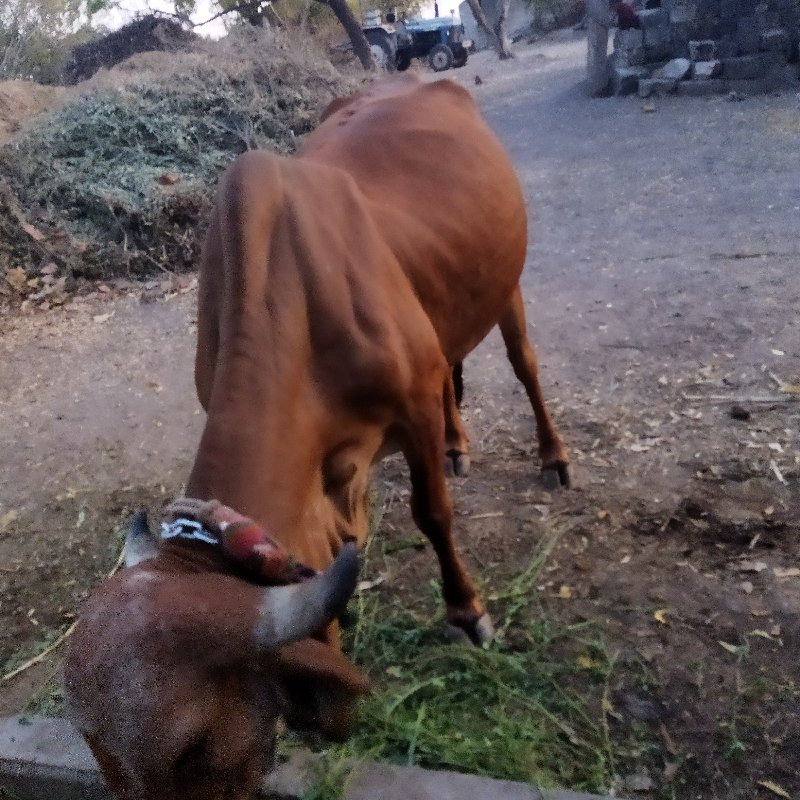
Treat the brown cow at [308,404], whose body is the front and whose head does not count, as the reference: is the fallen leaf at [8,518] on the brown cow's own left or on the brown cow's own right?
on the brown cow's own right

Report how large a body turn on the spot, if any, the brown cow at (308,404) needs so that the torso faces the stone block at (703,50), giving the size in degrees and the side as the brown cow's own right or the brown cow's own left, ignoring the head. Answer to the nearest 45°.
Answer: approximately 180°

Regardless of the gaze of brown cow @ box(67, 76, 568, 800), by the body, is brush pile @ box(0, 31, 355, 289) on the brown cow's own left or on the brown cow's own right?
on the brown cow's own right

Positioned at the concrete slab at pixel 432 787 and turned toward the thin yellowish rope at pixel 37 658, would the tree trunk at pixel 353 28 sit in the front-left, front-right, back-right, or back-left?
front-right

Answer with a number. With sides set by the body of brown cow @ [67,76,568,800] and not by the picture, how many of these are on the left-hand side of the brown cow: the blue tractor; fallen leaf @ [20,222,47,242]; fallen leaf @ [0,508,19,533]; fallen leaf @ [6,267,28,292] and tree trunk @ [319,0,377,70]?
0

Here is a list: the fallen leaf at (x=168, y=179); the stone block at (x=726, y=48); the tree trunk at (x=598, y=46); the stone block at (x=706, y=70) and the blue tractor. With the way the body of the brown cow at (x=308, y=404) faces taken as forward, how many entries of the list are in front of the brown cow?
0

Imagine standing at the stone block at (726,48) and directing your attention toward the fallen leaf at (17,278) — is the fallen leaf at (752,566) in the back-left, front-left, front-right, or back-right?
front-left

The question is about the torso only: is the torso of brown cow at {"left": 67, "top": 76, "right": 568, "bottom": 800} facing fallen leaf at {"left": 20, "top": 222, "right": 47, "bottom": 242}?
no

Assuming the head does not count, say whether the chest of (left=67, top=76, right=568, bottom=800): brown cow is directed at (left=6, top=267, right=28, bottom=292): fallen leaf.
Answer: no

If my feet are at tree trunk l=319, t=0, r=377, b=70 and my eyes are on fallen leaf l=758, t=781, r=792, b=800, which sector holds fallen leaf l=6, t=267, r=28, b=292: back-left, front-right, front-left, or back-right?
front-right

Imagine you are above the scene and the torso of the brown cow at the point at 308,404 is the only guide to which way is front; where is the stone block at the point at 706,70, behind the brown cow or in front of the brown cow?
behind

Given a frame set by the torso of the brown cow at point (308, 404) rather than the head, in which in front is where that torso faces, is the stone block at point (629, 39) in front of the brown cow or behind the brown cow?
behind

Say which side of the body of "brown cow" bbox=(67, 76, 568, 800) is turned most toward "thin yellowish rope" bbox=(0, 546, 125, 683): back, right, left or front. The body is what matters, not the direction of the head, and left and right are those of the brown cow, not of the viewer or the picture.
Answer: right

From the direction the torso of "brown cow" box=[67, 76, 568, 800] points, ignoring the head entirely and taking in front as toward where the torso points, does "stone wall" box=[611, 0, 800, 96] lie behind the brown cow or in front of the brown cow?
behind

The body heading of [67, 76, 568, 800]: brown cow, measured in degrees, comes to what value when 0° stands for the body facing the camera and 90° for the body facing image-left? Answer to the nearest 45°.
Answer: approximately 45°

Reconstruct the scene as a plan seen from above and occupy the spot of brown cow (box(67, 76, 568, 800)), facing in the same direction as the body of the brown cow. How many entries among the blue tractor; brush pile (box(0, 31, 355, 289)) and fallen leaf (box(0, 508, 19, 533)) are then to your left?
0

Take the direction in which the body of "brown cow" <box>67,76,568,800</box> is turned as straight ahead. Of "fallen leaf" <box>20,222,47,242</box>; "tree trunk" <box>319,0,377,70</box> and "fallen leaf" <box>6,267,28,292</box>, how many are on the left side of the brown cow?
0

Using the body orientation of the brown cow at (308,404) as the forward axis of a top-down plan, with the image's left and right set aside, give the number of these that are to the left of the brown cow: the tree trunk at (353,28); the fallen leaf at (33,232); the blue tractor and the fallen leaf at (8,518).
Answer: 0
